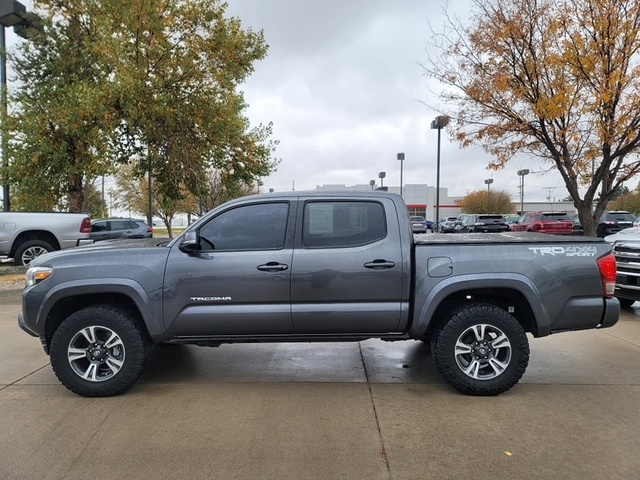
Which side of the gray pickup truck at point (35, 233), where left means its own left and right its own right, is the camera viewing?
left

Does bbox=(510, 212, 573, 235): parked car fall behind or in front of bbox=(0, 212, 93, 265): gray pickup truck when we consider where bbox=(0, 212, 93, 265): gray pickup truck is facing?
behind

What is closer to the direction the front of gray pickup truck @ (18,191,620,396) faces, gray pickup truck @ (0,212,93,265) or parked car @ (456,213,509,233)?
the gray pickup truck

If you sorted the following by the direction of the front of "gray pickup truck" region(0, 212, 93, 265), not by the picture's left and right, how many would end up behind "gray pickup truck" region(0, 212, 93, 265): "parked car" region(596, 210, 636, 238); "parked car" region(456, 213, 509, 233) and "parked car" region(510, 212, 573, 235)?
3

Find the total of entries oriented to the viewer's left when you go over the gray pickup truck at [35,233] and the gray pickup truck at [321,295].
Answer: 2

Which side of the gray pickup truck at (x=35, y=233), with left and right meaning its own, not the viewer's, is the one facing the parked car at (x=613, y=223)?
back

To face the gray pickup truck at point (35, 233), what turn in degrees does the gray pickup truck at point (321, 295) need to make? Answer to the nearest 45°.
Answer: approximately 45° to its right

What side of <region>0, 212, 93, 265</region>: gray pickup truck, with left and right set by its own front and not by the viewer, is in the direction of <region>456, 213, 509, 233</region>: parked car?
back

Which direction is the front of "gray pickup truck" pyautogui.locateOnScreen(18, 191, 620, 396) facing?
to the viewer's left
